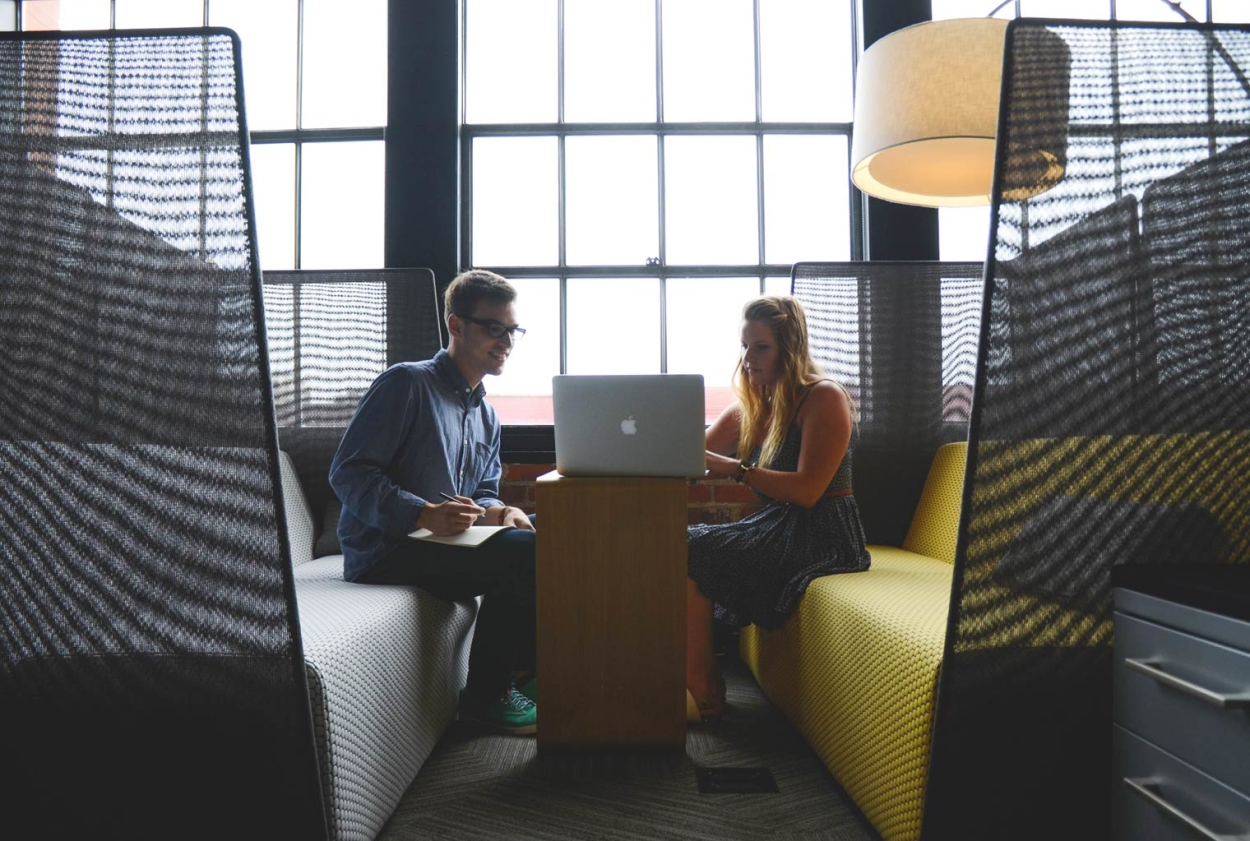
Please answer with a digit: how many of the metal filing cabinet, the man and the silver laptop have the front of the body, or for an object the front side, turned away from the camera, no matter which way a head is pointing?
1

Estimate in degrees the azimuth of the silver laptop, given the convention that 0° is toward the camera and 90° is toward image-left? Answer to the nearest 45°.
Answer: approximately 180°

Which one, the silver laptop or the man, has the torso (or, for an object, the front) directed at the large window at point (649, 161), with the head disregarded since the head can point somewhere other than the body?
the silver laptop

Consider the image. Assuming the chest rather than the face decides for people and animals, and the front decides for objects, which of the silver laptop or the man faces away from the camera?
the silver laptop

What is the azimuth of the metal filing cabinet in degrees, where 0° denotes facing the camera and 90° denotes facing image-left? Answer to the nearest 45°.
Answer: approximately 45°

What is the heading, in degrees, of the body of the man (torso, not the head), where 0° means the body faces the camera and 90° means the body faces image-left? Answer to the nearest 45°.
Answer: approximately 315°

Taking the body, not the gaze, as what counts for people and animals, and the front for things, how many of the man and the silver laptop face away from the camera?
1

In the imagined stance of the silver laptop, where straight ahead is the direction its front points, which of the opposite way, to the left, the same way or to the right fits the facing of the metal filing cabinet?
to the left

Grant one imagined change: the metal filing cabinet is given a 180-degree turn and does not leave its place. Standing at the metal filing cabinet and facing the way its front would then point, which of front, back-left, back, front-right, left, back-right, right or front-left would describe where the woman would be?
left

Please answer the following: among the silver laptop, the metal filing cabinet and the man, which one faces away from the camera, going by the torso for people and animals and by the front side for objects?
the silver laptop

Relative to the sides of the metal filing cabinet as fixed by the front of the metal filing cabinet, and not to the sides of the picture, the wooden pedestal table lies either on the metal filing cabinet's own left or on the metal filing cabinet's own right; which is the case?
on the metal filing cabinet's own right

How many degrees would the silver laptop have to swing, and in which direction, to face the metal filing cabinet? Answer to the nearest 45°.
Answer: approximately 135° to its right

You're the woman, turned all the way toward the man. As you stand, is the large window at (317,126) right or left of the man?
right

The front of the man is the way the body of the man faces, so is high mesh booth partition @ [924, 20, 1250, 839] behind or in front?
in front

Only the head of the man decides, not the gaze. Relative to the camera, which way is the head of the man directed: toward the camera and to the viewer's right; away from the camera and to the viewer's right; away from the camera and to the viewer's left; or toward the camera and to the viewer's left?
toward the camera and to the viewer's right
